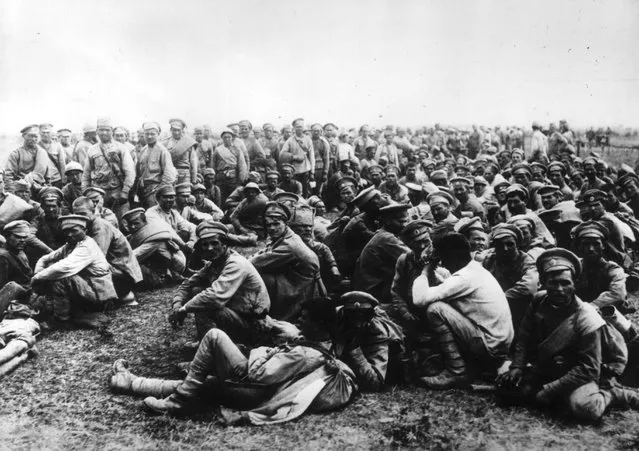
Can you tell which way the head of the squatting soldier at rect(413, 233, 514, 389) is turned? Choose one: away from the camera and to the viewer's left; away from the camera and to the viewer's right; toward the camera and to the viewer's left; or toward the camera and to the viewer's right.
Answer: away from the camera and to the viewer's left

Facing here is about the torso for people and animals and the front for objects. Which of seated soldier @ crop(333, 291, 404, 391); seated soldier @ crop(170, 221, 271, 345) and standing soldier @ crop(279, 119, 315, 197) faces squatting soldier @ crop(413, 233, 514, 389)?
the standing soldier

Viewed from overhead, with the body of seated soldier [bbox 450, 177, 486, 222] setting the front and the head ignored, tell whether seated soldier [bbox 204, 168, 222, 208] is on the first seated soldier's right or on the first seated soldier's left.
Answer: on the first seated soldier's right

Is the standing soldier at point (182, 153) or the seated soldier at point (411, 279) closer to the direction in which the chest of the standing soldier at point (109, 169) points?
the seated soldier
